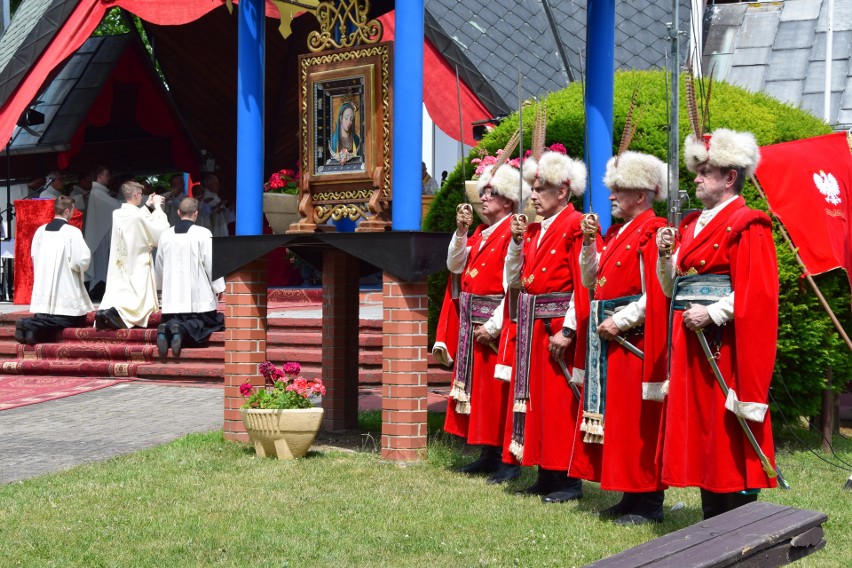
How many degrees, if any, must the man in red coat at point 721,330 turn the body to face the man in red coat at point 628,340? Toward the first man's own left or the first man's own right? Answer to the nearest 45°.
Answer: approximately 90° to the first man's own right

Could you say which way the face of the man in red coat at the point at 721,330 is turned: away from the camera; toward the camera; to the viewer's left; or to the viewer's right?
to the viewer's left

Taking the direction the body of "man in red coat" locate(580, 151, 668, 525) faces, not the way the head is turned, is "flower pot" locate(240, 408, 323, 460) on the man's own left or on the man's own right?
on the man's own right

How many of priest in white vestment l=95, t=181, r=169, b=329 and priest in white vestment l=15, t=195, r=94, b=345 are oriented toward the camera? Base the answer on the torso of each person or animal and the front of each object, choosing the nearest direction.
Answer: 0

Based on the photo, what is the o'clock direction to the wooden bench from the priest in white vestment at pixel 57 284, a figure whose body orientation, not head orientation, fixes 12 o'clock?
The wooden bench is roughly at 4 o'clock from the priest in white vestment.

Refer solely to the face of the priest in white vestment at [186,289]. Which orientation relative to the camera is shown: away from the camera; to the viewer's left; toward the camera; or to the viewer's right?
away from the camera

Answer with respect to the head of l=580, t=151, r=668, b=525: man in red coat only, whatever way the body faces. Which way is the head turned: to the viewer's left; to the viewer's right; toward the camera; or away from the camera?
to the viewer's left

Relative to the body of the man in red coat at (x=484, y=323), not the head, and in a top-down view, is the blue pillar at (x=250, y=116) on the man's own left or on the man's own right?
on the man's own right

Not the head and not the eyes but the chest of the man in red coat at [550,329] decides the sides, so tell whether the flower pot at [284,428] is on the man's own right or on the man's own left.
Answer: on the man's own right

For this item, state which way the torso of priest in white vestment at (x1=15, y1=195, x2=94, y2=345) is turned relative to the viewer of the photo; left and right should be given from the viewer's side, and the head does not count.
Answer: facing away from the viewer and to the right of the viewer
